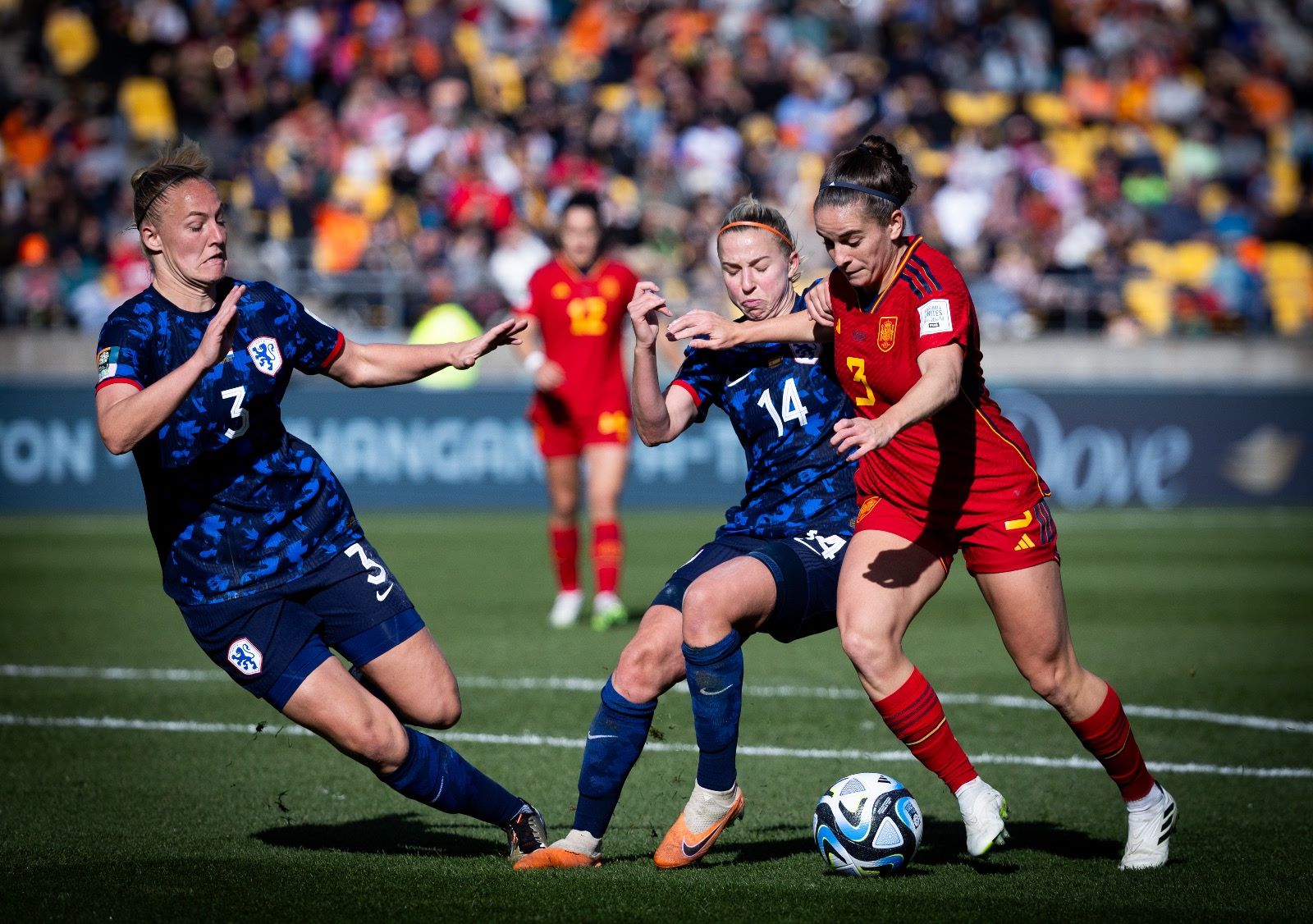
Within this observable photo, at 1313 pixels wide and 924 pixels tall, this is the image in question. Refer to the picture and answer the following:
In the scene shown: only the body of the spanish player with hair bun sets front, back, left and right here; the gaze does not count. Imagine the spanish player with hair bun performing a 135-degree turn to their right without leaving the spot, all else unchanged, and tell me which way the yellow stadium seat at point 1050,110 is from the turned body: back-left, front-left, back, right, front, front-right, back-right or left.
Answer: front

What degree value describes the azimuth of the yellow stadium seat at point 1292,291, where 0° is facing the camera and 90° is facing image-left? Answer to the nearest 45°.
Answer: approximately 0°

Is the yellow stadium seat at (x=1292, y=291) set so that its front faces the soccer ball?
yes

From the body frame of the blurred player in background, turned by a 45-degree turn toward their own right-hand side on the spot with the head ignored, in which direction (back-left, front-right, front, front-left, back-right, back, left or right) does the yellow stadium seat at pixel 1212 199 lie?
back

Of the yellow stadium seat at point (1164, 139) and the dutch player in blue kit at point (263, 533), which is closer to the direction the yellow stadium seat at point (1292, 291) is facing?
the dutch player in blue kit

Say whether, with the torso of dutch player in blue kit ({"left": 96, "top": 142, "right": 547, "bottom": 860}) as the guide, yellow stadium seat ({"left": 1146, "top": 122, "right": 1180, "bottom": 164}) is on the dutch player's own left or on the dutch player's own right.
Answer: on the dutch player's own left

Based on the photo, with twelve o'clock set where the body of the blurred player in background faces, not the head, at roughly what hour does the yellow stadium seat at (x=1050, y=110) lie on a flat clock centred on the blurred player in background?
The yellow stadium seat is roughly at 7 o'clock from the blurred player in background.

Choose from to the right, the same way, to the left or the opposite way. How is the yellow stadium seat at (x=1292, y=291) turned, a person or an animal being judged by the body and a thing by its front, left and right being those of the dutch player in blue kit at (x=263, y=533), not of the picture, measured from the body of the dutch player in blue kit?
to the right

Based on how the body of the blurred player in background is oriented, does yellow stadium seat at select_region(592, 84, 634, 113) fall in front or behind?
behind

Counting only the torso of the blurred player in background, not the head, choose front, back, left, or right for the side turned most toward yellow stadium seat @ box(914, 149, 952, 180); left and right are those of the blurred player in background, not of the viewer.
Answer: back
